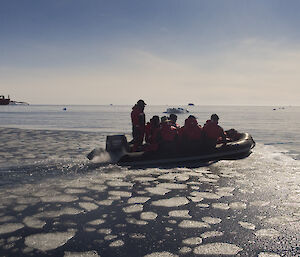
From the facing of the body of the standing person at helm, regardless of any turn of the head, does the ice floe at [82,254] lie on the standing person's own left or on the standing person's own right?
on the standing person's own right

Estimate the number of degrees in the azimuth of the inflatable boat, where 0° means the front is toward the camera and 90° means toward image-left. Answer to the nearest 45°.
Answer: approximately 270°

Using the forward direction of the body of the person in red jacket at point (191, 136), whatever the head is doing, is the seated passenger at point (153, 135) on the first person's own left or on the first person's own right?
on the first person's own left

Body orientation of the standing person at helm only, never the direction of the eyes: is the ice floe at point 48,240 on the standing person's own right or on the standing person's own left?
on the standing person's own right

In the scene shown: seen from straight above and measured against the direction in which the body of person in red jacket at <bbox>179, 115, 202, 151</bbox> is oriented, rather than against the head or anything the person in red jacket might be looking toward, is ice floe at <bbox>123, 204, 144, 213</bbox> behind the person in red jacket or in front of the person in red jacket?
behind

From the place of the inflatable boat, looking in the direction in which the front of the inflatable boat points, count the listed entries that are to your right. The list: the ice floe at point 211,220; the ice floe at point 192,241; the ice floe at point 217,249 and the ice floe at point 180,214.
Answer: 4

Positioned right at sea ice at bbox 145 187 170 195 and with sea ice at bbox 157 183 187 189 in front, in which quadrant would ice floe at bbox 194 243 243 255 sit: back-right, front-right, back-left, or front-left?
back-right

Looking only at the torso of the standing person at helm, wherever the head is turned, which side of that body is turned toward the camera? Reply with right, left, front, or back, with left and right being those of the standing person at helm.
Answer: right

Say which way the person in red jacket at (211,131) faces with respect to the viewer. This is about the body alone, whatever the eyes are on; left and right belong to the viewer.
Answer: facing away from the viewer and to the right of the viewer

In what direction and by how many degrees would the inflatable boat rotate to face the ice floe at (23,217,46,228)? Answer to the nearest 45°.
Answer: approximately 90° to its right
